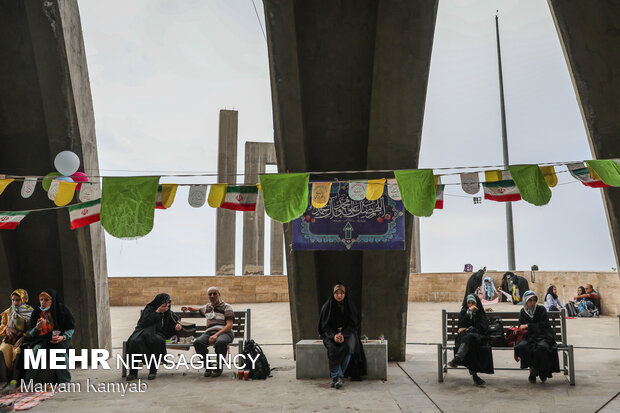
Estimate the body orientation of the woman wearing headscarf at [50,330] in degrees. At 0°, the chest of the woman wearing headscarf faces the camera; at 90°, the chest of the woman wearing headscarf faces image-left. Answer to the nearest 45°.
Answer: approximately 45°

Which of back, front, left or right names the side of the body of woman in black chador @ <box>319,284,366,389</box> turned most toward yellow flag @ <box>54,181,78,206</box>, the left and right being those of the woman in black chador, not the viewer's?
right

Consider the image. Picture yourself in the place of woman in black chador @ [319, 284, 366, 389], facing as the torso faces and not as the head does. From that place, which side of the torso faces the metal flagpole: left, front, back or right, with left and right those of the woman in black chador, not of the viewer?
back

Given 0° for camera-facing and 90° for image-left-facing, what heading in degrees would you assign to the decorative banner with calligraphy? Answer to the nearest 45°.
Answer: approximately 0°

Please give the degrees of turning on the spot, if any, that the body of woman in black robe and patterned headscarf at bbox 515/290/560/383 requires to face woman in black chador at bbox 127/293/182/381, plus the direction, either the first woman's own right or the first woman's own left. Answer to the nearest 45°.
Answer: approximately 90° to the first woman's own right

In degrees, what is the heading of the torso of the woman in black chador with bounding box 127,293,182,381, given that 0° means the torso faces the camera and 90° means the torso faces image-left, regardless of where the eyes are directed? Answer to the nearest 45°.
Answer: approximately 315°

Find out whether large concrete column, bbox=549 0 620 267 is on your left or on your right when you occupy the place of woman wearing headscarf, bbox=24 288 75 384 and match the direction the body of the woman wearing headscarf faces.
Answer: on your left

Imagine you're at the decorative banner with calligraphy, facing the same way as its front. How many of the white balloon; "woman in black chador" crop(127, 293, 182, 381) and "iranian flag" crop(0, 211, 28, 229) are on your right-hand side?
3

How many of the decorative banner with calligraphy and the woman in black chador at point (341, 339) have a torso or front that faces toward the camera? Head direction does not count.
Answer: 2

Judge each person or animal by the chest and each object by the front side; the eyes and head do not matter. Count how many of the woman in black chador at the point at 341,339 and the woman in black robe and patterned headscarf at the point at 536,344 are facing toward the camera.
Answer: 2
